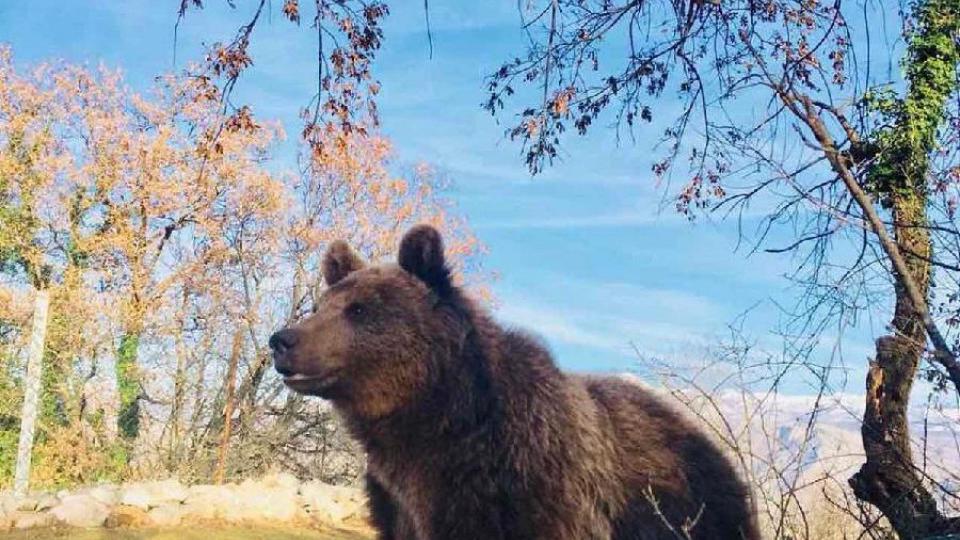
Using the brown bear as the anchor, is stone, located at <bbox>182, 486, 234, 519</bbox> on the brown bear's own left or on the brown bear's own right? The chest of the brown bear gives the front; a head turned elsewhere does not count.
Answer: on the brown bear's own right

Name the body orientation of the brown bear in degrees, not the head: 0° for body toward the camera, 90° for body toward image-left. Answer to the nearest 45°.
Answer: approximately 45°

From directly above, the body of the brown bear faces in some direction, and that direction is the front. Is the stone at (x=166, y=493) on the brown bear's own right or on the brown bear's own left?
on the brown bear's own right

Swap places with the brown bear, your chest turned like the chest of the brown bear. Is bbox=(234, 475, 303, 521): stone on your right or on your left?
on your right

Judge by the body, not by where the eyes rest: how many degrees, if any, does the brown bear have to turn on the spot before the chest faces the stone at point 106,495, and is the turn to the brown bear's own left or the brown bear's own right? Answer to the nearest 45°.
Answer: approximately 90° to the brown bear's own right

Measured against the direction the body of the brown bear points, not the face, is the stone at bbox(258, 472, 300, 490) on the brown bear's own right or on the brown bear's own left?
on the brown bear's own right

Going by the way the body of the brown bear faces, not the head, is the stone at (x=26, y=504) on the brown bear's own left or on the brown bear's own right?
on the brown bear's own right

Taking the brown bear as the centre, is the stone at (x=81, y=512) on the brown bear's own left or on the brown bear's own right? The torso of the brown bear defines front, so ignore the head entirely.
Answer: on the brown bear's own right

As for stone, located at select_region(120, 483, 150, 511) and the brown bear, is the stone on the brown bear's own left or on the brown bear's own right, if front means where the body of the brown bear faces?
on the brown bear's own right

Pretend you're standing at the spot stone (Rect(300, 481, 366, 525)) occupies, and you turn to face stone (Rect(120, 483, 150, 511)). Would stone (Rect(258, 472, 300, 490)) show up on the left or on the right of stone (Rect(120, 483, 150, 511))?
right
